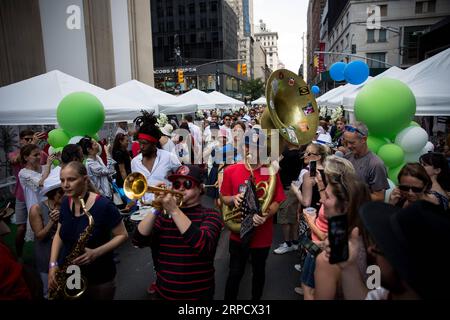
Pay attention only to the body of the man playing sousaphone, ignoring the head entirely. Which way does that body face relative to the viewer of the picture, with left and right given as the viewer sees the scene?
facing the viewer

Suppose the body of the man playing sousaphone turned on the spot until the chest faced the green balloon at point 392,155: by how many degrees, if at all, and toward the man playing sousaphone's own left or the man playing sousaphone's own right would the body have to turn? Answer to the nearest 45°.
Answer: approximately 135° to the man playing sousaphone's own left

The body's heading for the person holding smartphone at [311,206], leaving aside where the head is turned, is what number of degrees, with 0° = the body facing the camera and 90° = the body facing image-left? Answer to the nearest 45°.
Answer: approximately 90°

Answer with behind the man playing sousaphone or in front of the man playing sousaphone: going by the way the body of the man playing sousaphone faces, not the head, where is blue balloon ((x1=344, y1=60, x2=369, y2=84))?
behind

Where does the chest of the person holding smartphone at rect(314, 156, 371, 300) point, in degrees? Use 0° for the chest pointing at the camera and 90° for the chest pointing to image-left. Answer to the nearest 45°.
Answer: approximately 90°
